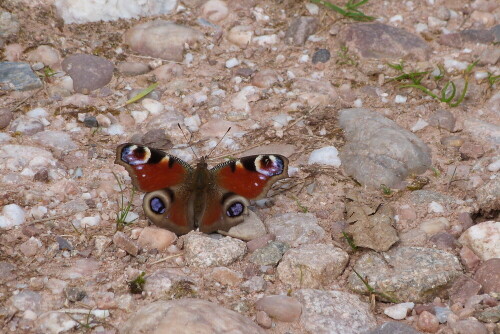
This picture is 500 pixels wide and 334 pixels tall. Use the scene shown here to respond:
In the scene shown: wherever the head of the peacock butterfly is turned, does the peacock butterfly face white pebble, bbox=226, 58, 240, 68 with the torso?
yes

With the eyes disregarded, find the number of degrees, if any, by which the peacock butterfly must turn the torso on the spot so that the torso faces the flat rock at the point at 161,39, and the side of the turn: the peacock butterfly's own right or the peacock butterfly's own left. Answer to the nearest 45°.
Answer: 0° — it already faces it

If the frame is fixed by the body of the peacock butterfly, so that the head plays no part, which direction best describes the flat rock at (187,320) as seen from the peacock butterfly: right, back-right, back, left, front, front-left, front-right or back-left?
back

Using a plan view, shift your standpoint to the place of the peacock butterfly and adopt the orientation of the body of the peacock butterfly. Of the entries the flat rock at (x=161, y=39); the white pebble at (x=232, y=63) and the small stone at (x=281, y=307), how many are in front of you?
2

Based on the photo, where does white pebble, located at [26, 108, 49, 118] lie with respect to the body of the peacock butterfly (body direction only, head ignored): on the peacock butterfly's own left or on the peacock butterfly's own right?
on the peacock butterfly's own left

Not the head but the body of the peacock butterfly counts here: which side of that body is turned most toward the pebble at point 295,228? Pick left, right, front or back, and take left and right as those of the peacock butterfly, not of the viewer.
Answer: right

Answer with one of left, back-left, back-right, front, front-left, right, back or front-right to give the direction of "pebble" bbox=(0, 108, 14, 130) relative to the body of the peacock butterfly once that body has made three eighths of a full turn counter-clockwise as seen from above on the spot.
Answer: right

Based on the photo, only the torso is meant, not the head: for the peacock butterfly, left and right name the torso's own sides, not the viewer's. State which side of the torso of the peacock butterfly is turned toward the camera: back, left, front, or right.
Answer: back

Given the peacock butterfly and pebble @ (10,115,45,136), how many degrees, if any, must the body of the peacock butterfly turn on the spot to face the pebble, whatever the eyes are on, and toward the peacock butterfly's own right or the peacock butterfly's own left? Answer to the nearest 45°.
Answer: approximately 45° to the peacock butterfly's own left

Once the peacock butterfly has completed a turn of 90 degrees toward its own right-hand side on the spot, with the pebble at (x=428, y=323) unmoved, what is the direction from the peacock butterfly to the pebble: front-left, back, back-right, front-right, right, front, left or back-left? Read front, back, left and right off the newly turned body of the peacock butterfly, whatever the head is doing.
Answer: front-right

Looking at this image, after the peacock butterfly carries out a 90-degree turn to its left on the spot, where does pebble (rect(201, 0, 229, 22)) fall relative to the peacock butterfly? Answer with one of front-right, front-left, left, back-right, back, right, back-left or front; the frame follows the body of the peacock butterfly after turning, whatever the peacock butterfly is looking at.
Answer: right

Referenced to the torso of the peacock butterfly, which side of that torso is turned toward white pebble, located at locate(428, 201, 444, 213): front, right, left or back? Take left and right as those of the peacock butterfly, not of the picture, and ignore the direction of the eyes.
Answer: right

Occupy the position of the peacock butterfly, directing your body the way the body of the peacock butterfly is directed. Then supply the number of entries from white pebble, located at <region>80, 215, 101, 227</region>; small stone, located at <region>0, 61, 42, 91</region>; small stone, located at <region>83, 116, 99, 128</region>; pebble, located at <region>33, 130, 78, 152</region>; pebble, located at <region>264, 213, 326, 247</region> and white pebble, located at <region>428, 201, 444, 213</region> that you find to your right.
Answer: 2

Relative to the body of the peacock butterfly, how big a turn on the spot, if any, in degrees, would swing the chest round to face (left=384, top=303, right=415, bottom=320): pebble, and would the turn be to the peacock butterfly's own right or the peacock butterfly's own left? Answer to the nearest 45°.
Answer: approximately 135° to the peacock butterfly's own right

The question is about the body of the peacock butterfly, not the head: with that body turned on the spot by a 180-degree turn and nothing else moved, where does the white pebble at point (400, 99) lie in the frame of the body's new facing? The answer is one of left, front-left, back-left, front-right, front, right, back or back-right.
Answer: back-left

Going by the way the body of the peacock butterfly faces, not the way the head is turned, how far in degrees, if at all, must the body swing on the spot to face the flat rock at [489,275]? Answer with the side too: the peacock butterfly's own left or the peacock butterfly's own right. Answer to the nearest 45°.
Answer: approximately 135° to the peacock butterfly's own right

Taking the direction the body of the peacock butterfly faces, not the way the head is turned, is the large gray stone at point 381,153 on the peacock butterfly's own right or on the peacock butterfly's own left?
on the peacock butterfly's own right

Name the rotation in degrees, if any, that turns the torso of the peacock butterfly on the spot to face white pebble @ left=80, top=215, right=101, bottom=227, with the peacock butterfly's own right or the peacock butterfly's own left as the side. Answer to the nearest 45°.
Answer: approximately 90° to the peacock butterfly's own left

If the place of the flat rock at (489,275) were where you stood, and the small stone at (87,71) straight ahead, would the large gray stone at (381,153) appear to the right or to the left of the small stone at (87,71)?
right

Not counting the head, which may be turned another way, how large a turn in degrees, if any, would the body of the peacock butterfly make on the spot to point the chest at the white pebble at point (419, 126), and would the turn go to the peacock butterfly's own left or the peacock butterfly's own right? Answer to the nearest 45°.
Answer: approximately 45° to the peacock butterfly's own right
